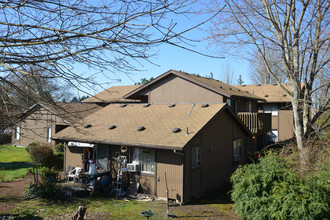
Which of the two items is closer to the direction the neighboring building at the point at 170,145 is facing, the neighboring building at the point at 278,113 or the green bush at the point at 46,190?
the green bush

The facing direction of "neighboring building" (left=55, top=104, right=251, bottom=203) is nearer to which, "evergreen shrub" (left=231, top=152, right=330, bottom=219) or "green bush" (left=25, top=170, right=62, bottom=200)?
the green bush

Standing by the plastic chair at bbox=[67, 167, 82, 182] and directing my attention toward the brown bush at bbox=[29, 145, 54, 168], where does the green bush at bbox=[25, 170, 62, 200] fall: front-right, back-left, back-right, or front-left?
back-left

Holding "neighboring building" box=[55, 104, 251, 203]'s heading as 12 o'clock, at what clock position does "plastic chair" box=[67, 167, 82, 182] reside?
The plastic chair is roughly at 2 o'clock from the neighboring building.

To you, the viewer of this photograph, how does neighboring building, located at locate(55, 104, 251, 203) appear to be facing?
facing the viewer and to the left of the viewer
